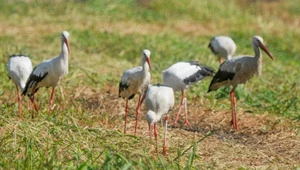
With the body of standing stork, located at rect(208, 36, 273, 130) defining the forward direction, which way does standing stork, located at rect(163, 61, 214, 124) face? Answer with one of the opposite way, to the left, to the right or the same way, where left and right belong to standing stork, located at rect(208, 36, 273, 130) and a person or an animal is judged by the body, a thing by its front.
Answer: the opposite way

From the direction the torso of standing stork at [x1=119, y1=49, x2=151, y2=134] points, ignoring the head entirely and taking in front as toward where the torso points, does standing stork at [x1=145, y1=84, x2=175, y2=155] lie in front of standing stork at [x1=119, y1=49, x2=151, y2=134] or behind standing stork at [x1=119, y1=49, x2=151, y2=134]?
in front

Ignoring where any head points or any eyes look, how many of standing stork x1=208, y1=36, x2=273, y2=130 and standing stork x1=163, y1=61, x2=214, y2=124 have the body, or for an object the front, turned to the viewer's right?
1

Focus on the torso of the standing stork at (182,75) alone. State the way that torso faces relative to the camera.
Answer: to the viewer's left

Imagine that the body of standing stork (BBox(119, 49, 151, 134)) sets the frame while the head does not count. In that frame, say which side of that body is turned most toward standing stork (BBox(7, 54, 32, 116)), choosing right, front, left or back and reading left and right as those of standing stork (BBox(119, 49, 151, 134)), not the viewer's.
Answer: back

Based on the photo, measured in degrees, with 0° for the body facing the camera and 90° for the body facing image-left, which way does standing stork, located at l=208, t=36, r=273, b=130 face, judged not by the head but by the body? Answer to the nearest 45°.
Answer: approximately 270°

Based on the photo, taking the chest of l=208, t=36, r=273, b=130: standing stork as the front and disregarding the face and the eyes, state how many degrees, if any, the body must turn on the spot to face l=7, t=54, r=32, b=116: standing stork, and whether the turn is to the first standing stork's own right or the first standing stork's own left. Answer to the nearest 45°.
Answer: approximately 180°

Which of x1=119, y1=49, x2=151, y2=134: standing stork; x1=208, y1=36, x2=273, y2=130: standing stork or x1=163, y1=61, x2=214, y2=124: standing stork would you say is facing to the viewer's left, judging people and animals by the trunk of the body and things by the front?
x1=163, y1=61, x2=214, y2=124: standing stork

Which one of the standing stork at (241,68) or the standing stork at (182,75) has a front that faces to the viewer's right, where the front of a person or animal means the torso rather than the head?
the standing stork at (241,68)
